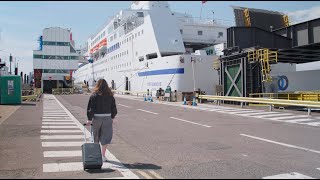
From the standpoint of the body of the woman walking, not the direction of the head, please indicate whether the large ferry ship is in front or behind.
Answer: in front

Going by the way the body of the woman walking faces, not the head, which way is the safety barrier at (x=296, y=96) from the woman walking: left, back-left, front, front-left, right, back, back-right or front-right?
front-right

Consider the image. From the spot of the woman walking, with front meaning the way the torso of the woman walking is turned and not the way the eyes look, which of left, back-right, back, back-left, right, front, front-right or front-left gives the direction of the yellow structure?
front-right

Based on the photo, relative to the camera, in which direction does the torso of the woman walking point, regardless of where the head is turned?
away from the camera

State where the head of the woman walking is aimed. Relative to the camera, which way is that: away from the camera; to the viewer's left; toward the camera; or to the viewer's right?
away from the camera
